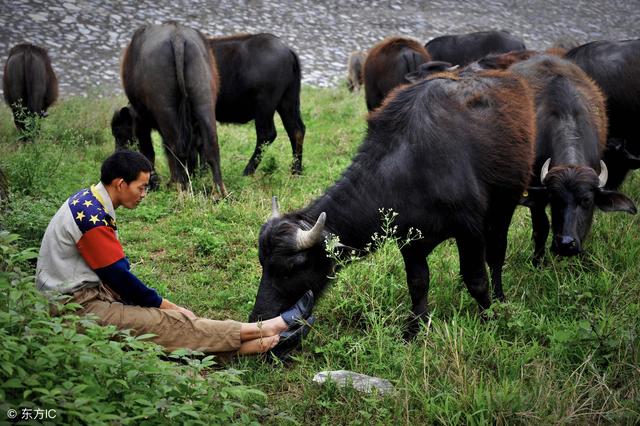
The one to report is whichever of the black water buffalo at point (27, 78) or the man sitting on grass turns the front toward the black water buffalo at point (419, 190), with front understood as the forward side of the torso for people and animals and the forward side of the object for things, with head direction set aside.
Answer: the man sitting on grass

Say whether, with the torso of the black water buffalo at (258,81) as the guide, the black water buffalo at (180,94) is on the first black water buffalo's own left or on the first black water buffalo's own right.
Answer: on the first black water buffalo's own left

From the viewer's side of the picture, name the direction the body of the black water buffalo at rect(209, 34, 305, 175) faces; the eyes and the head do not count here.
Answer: to the viewer's left

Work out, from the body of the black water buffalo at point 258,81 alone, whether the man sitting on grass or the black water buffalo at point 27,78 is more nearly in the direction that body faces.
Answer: the black water buffalo

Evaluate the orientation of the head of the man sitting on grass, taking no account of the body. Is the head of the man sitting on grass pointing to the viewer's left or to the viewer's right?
to the viewer's right

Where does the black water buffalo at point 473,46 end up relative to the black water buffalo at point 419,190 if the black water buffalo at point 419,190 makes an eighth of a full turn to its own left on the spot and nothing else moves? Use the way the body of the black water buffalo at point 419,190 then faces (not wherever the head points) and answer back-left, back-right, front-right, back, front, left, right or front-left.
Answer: back

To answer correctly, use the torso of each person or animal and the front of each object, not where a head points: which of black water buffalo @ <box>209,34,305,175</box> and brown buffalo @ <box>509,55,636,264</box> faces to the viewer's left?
the black water buffalo

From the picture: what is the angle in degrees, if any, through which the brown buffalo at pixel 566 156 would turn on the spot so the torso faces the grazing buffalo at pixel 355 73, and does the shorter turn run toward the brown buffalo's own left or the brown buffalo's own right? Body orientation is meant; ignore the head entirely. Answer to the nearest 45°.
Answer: approximately 135° to the brown buffalo's own right

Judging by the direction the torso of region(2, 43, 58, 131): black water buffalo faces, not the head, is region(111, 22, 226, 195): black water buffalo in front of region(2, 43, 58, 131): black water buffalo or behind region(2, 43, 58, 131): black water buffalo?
behind

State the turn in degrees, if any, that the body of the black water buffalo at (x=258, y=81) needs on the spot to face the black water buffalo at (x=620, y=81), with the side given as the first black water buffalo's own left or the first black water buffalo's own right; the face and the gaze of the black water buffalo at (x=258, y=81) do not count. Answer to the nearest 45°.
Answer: approximately 135° to the first black water buffalo's own left

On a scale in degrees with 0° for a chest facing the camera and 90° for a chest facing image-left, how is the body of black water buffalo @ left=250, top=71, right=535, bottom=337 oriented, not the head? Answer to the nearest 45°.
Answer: approximately 45°

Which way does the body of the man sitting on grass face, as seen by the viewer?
to the viewer's right

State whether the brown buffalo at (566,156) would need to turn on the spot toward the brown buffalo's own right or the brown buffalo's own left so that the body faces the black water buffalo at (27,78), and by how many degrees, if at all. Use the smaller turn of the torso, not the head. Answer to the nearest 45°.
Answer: approximately 90° to the brown buffalo's own right

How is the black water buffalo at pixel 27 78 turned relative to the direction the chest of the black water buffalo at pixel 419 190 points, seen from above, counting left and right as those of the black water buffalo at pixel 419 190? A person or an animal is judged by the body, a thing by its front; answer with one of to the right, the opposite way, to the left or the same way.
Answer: to the right

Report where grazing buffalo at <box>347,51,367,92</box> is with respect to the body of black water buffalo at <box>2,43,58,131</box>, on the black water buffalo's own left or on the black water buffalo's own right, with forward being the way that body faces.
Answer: on the black water buffalo's own right

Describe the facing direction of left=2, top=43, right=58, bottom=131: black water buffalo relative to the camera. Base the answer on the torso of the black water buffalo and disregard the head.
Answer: away from the camera
